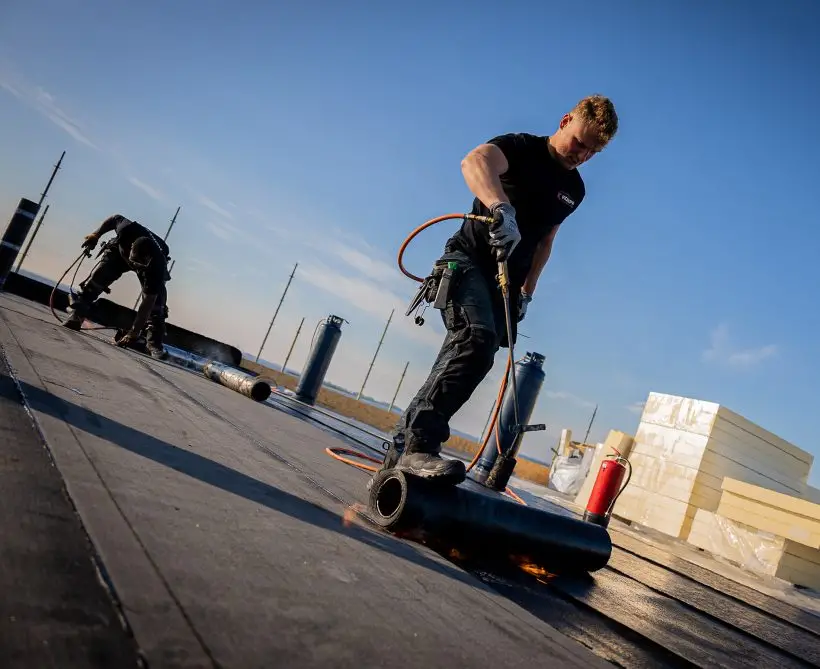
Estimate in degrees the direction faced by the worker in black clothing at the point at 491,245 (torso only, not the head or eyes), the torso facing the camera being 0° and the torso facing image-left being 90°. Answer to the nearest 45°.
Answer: approximately 315°

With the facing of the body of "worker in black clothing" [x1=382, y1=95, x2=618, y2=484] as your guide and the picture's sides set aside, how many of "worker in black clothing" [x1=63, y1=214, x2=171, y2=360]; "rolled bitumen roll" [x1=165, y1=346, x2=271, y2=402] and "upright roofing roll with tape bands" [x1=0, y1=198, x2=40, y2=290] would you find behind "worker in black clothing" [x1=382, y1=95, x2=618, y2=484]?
3

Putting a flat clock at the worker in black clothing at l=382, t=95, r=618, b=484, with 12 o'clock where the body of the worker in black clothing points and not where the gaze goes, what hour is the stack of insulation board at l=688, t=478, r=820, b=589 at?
The stack of insulation board is roughly at 9 o'clock from the worker in black clothing.

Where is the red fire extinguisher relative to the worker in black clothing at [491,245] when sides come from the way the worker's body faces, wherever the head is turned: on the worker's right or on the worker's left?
on the worker's left

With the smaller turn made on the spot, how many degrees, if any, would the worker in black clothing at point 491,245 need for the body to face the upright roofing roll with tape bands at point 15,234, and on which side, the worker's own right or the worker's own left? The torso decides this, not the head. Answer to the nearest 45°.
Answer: approximately 180°

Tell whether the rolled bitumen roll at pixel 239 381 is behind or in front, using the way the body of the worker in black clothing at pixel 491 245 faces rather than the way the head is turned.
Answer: behind

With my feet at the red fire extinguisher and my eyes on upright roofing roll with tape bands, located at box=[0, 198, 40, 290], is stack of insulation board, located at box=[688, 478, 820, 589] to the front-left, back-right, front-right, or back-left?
back-right

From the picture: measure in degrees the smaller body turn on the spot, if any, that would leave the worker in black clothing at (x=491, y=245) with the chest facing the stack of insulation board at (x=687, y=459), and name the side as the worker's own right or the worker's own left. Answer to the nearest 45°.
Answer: approximately 90° to the worker's own left
